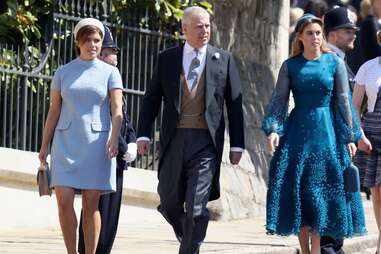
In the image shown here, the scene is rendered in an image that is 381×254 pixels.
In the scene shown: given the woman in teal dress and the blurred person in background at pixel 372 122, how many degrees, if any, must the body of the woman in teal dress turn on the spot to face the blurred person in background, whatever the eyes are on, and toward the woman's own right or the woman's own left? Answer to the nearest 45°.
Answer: approximately 135° to the woman's own left

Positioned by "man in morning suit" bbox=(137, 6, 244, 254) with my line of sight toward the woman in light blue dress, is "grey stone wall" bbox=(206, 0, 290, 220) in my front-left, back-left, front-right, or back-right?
back-right

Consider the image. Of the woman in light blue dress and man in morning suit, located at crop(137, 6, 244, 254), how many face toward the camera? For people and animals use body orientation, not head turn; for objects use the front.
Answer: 2

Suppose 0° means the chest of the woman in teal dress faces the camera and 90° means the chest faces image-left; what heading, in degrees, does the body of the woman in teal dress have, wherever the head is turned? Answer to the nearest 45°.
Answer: approximately 0°

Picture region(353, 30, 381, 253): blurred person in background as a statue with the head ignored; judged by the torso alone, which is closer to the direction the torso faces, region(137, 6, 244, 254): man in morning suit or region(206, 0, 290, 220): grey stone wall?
the man in morning suit

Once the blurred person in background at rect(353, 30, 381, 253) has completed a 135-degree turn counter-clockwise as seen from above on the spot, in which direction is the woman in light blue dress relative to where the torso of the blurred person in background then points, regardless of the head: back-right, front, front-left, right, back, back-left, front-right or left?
back

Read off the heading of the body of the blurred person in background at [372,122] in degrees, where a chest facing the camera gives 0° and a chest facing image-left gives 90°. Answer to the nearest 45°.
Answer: approximately 0°
